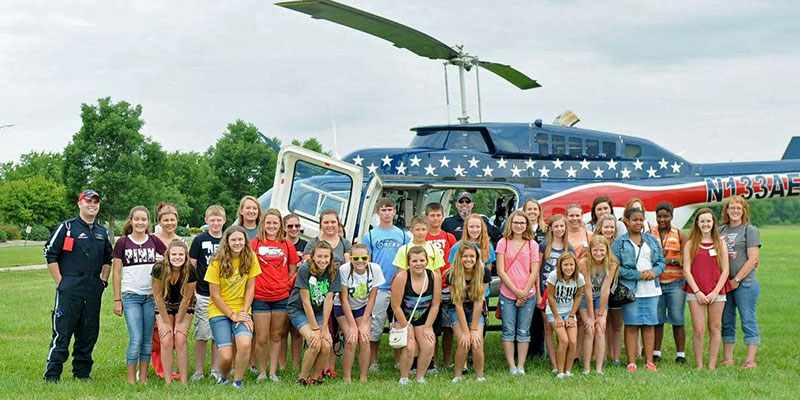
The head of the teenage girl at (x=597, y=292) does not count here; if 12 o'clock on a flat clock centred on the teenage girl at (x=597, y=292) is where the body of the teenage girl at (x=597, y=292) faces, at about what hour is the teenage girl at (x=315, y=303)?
the teenage girl at (x=315, y=303) is roughly at 2 o'clock from the teenage girl at (x=597, y=292).

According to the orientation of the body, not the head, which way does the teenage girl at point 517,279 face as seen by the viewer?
toward the camera

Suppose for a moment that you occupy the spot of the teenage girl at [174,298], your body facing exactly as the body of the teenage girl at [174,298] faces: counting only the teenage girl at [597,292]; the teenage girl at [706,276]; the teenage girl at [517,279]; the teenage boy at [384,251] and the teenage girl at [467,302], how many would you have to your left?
5

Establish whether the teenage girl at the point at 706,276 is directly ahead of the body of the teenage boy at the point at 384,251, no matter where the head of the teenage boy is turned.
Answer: no

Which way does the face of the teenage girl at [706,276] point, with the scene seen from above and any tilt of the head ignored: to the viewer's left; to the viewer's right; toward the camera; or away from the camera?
toward the camera

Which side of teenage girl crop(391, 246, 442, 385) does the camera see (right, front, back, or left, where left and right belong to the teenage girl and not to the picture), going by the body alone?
front

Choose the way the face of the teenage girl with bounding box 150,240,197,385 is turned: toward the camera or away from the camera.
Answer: toward the camera

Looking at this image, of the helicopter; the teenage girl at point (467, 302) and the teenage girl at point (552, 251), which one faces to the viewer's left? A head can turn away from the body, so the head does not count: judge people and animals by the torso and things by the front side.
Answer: the helicopter

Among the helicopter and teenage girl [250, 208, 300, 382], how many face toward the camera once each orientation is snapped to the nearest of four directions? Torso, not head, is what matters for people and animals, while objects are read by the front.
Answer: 1

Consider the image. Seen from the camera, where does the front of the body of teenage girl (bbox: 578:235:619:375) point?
toward the camera

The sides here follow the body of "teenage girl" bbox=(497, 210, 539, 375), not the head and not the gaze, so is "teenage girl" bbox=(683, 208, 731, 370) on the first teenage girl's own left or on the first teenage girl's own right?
on the first teenage girl's own left

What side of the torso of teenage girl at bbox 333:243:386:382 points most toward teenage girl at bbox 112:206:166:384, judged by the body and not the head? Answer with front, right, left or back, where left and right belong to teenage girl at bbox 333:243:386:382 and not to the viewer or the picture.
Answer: right

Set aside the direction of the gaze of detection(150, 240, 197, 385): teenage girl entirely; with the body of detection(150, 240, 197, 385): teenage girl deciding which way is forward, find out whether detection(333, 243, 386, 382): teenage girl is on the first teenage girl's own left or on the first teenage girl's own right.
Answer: on the first teenage girl's own left

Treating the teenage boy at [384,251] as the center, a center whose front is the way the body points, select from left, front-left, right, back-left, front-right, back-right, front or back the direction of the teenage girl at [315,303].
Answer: front-right

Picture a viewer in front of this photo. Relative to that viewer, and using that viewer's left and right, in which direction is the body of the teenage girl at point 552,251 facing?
facing the viewer

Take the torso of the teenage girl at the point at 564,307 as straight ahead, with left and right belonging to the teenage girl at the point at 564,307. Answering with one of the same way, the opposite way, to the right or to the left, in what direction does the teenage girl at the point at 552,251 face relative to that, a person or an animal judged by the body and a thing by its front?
the same way

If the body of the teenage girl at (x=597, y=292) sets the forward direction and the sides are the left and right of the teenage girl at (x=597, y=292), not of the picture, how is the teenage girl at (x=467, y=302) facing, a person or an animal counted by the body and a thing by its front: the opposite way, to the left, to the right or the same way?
the same way

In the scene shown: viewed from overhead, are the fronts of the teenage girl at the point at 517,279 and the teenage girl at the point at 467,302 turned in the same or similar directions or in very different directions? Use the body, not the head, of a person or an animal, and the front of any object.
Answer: same or similar directions

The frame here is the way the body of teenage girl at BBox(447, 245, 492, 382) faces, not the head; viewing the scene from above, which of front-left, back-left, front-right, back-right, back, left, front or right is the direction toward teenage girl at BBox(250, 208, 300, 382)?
right

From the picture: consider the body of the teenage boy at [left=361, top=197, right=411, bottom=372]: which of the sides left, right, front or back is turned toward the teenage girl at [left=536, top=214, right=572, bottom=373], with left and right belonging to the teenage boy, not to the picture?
left
